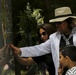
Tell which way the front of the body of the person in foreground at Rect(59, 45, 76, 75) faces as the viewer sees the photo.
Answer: to the viewer's left

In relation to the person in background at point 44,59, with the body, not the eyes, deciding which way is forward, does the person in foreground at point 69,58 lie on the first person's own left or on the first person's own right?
on the first person's own left

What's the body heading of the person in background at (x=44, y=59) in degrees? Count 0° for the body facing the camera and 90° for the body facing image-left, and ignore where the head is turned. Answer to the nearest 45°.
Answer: approximately 45°

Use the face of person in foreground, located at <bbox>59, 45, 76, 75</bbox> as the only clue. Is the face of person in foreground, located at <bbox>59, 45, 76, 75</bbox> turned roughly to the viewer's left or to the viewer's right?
to the viewer's left

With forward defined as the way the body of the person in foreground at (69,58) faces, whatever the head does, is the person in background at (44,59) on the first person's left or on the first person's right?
on the first person's right
